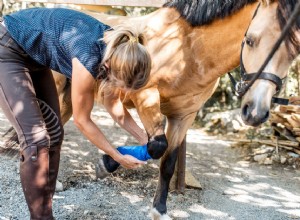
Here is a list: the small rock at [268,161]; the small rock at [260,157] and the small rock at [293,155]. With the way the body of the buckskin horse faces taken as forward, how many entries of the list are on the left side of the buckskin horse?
3

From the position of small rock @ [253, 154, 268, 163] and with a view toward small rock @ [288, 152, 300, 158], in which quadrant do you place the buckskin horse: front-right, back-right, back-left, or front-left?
back-right

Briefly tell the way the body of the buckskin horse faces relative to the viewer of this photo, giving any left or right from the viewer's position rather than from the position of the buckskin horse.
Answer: facing the viewer and to the right of the viewer

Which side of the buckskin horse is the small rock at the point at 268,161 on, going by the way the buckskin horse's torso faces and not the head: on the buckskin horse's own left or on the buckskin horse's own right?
on the buckskin horse's own left

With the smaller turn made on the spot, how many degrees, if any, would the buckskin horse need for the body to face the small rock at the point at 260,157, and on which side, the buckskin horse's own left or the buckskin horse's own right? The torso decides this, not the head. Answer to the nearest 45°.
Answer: approximately 90° to the buckskin horse's own left

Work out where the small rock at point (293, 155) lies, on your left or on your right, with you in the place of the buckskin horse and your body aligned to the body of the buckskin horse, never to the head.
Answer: on your left
